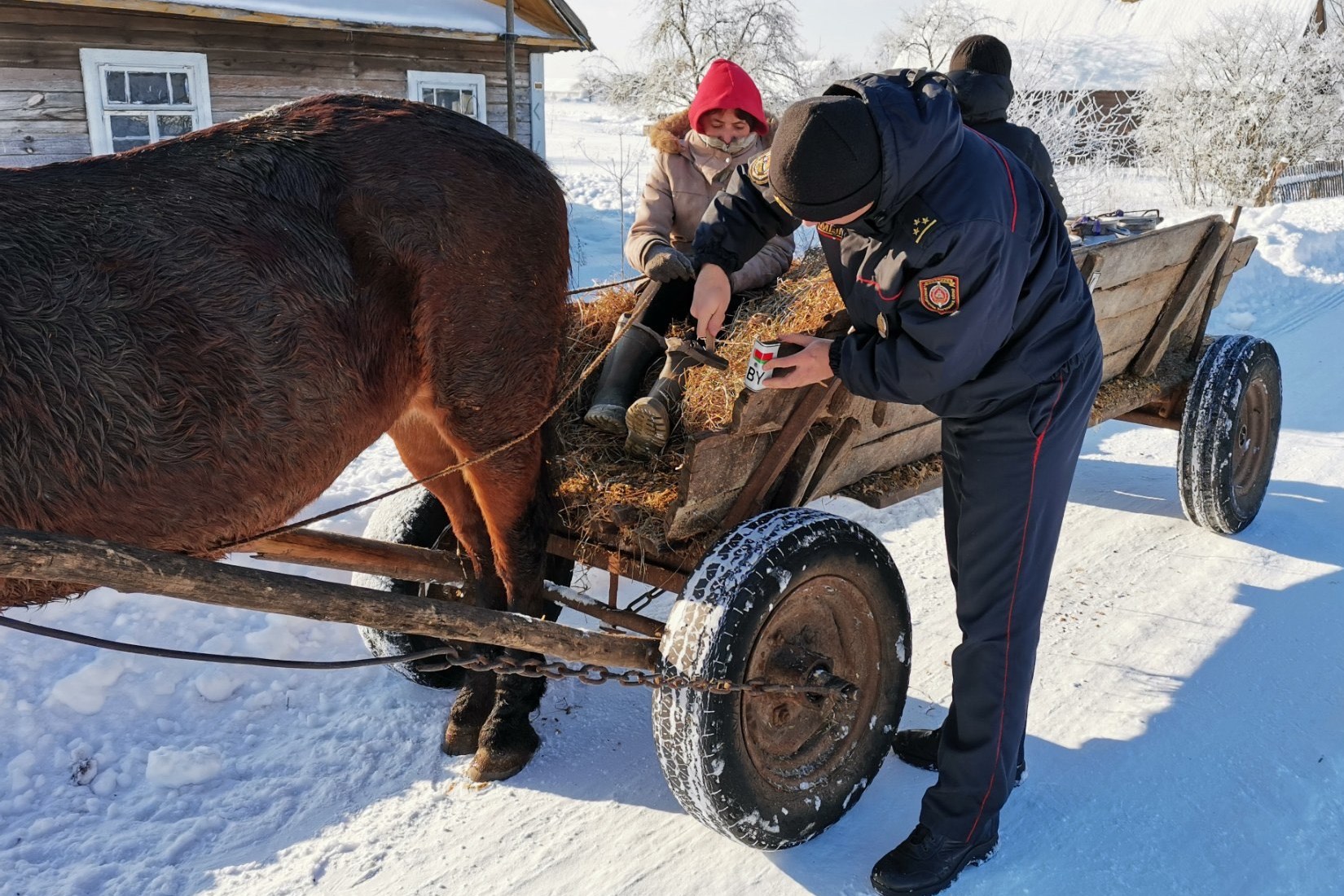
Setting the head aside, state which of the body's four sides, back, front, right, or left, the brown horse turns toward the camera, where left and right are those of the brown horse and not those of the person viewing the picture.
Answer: left

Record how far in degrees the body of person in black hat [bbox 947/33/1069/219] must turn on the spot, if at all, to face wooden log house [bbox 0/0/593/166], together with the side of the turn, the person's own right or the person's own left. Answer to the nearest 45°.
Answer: approximately 45° to the person's own left

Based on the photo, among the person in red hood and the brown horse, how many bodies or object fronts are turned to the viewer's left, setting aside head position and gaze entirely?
1

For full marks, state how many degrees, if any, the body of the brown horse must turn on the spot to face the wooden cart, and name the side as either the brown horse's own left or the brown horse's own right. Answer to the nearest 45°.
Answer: approximately 180°

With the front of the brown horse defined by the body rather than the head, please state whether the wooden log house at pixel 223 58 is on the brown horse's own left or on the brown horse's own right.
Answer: on the brown horse's own right

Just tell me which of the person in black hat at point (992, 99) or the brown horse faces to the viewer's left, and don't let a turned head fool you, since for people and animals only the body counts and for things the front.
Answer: the brown horse

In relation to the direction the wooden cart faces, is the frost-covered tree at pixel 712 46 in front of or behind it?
behind

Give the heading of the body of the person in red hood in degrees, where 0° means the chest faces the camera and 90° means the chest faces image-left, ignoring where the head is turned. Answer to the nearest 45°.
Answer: approximately 0°

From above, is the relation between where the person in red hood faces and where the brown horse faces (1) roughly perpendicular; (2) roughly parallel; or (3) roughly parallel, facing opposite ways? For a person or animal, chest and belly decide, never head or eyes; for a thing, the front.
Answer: roughly perpendicular

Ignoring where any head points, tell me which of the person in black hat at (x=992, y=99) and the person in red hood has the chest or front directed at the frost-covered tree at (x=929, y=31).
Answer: the person in black hat

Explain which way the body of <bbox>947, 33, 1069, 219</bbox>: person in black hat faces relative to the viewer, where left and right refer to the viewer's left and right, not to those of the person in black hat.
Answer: facing away from the viewer
